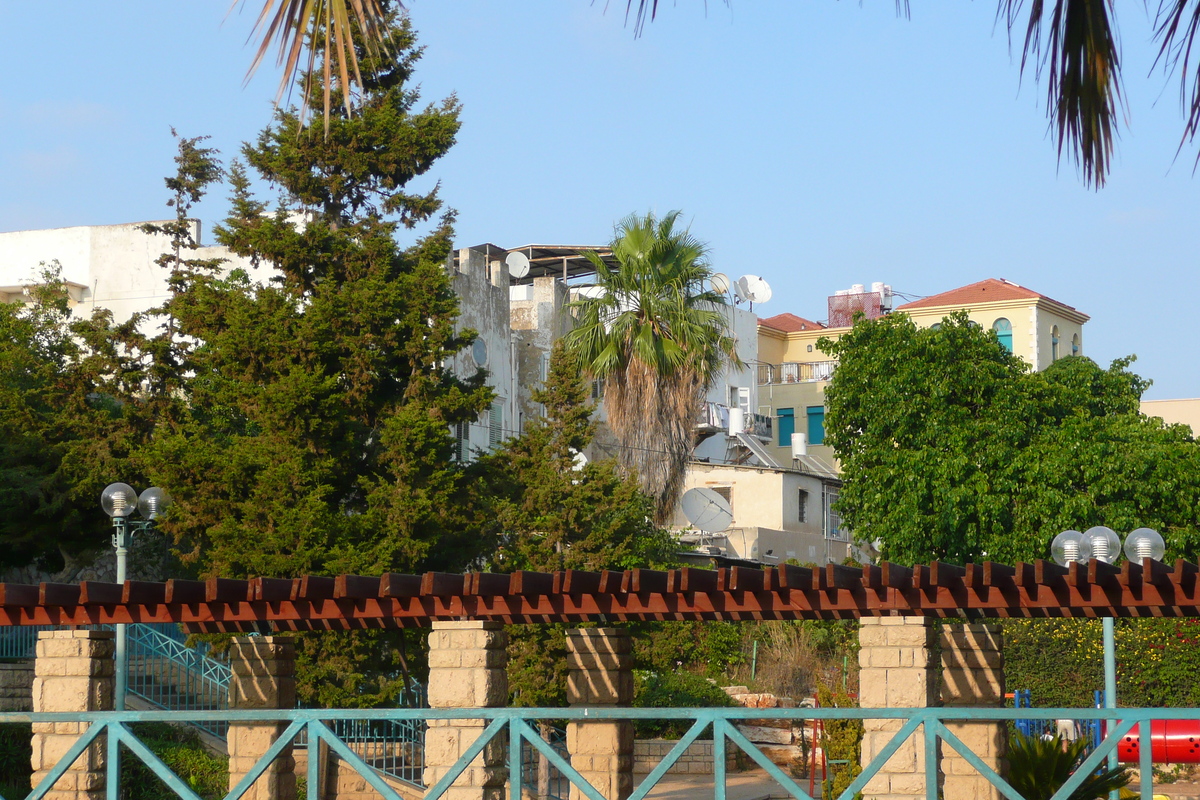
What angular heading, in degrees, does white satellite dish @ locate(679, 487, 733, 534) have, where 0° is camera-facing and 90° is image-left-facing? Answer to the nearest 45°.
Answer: approximately 315°

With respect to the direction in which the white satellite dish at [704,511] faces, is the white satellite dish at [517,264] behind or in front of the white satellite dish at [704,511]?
behind

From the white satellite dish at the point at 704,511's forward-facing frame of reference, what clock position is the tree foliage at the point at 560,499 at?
The tree foliage is roughly at 2 o'clock from the white satellite dish.

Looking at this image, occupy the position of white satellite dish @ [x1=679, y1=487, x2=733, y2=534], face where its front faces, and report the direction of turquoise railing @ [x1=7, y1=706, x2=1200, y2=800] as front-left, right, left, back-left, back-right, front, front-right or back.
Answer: front-right

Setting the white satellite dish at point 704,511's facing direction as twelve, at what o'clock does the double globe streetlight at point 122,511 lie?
The double globe streetlight is roughly at 2 o'clock from the white satellite dish.
